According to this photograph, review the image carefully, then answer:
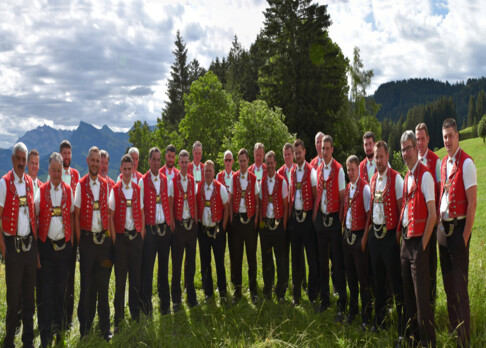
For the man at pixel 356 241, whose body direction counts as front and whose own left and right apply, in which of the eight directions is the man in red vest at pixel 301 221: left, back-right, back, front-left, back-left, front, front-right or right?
right

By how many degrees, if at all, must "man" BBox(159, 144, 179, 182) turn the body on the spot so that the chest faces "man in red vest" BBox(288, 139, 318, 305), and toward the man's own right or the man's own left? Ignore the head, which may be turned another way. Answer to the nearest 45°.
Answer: approximately 45° to the man's own left

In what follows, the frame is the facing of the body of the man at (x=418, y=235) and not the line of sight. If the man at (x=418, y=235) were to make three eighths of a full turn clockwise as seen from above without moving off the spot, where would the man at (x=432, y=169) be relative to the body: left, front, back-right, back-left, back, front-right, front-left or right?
front

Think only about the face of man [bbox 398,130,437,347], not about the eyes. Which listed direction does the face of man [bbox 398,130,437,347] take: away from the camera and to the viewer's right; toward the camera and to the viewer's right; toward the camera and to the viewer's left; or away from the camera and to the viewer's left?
toward the camera and to the viewer's left

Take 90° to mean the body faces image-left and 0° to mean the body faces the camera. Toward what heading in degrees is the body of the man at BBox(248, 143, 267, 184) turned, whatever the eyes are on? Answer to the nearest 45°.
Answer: approximately 0°

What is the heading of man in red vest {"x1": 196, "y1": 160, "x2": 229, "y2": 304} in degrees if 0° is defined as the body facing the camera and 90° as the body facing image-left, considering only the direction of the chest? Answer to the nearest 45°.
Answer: approximately 0°
